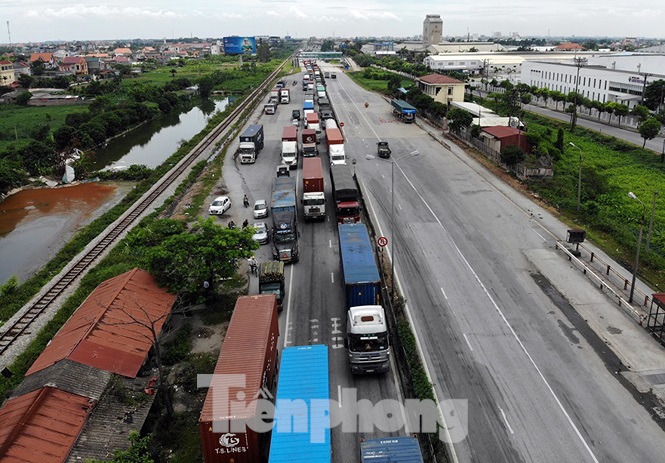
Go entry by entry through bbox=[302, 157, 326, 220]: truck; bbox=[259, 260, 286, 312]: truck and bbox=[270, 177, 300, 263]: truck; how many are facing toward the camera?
3

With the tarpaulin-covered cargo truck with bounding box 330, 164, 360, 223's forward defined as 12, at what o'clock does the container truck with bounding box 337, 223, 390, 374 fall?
the container truck with bounding box 337, 223, 390, 374 is roughly at 12 o'clock from the tarpaulin-covered cargo truck with bounding box 330, 164, 360, 223.

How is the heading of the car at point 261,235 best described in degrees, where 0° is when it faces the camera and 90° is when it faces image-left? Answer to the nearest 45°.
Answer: approximately 0°

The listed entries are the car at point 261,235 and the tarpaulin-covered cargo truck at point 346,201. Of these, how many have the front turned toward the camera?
2

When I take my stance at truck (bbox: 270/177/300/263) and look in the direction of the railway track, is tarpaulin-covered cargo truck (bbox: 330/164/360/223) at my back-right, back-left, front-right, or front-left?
back-right

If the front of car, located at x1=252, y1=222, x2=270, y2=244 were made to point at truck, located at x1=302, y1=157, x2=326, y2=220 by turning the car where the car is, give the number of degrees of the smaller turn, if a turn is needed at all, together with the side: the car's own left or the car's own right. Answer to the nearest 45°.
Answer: approximately 135° to the car's own left

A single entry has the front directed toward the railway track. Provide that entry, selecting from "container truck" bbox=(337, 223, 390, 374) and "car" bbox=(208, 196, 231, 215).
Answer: the car

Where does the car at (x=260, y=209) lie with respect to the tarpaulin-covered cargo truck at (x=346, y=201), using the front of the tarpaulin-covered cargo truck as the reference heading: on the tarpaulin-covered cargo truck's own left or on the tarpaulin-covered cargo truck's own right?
on the tarpaulin-covered cargo truck's own right

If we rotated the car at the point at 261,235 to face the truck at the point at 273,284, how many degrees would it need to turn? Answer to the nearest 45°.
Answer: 0° — it already faces it

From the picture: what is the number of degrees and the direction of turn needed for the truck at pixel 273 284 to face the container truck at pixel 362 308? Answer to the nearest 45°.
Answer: approximately 45° to its left
